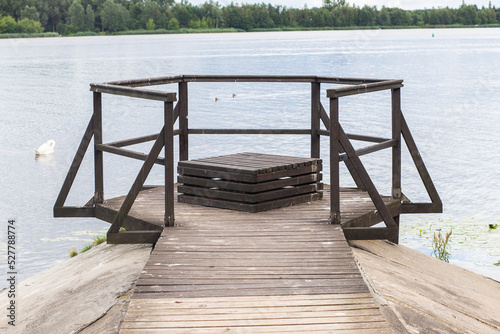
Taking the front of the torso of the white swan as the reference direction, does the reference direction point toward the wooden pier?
no
